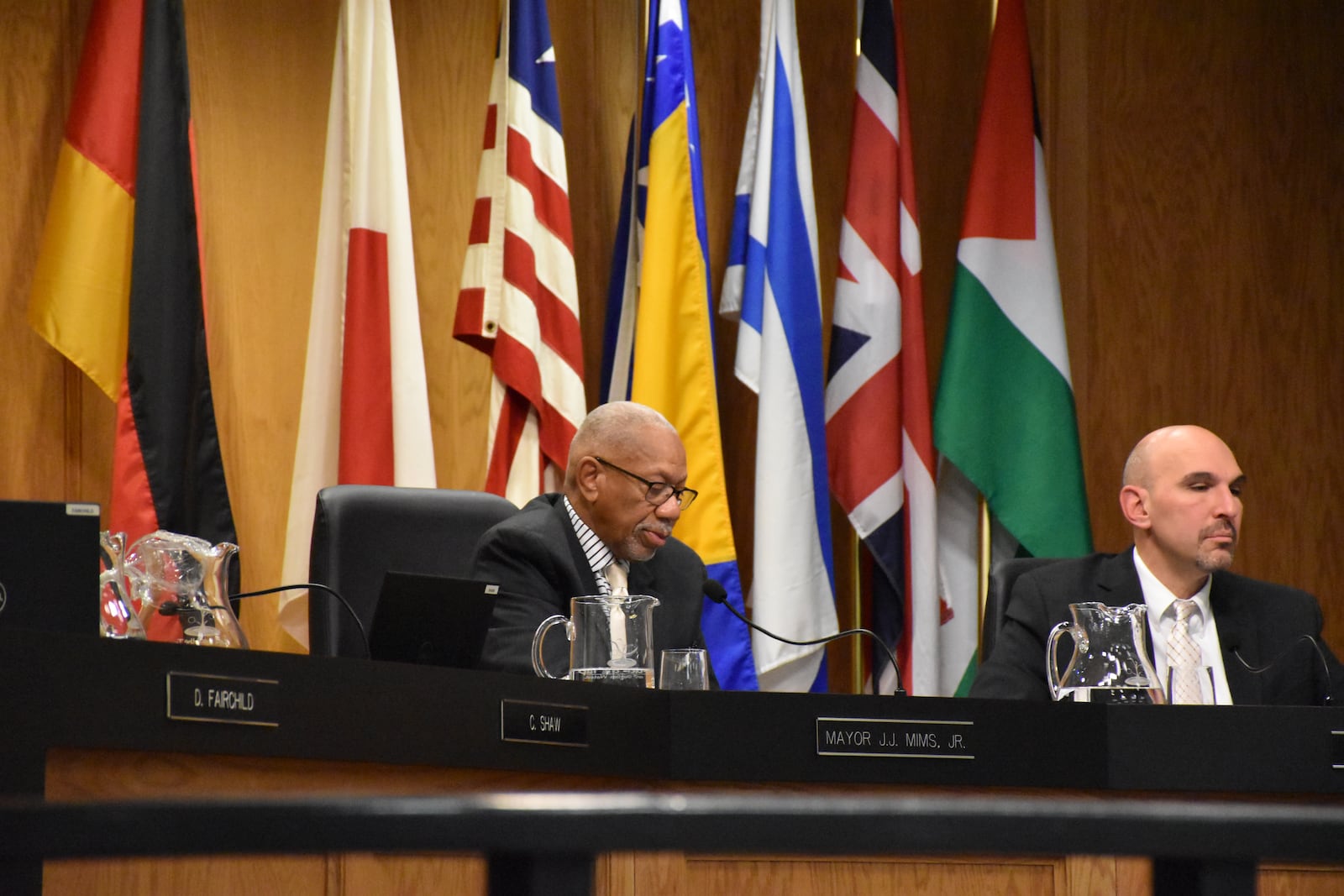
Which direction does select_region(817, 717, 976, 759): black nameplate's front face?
toward the camera

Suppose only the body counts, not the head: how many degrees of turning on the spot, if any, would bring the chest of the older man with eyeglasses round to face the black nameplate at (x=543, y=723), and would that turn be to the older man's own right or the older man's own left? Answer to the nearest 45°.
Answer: approximately 45° to the older man's own right

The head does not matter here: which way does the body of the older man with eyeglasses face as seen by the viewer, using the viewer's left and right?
facing the viewer and to the right of the viewer

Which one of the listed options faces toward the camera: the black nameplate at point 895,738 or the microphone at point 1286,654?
the black nameplate

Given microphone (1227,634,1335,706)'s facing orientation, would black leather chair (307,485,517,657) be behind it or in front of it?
in front

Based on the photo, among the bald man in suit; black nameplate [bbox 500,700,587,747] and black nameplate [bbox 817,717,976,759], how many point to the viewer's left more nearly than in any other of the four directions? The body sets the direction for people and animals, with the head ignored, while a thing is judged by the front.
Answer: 0

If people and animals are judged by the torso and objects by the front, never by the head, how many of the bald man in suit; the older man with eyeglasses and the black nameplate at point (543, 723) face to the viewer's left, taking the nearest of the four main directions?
0

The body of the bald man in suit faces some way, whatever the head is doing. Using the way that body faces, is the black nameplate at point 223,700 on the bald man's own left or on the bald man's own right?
on the bald man's own right

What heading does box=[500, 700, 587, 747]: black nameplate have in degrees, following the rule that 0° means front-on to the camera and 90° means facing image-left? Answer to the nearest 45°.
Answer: approximately 315°

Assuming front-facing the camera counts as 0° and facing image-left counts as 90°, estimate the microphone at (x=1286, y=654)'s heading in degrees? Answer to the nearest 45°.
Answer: approximately 90°

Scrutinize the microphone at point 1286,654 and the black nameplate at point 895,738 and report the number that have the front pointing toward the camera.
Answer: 1

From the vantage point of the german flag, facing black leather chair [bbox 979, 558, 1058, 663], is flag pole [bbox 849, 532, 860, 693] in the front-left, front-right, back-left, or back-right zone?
front-left

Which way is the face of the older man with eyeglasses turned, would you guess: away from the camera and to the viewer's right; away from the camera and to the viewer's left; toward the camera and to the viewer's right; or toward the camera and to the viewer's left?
toward the camera and to the viewer's right
